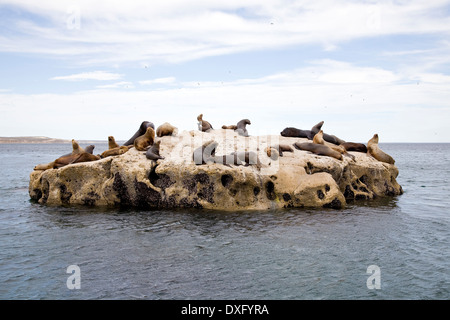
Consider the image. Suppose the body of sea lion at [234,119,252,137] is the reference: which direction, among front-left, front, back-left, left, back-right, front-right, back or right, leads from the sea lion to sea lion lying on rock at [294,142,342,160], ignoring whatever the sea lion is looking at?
front-right
